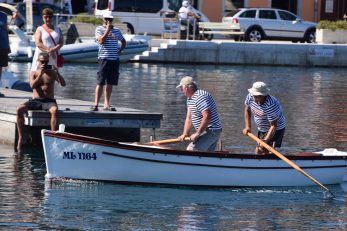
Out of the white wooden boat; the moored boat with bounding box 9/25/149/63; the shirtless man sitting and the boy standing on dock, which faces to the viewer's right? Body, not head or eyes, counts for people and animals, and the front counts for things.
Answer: the moored boat

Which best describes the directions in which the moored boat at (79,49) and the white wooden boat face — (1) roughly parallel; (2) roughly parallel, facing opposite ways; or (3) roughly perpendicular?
roughly parallel, facing opposite ways

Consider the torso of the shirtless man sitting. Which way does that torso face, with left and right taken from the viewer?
facing the viewer

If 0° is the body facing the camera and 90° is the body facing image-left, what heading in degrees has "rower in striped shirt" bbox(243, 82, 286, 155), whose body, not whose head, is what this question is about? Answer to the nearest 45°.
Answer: approximately 45°

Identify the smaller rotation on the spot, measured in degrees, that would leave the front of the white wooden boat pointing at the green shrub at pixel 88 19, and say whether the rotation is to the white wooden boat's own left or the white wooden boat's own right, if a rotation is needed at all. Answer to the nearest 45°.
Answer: approximately 90° to the white wooden boat's own right

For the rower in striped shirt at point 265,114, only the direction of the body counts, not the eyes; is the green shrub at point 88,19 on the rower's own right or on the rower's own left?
on the rower's own right

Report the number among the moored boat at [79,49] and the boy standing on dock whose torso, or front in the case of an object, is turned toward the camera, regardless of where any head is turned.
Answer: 1

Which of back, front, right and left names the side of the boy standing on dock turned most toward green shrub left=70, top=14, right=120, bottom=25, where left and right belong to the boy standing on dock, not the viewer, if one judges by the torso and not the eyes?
back

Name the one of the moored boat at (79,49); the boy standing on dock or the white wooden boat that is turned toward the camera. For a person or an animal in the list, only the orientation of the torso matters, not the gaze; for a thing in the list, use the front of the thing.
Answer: the boy standing on dock

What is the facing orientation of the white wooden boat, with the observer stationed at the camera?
facing to the left of the viewer

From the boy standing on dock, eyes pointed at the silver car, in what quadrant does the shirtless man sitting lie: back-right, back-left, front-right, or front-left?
back-left

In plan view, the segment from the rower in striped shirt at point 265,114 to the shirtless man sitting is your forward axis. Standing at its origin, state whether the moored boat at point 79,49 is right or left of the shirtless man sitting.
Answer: right

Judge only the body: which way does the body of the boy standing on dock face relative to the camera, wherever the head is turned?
toward the camera

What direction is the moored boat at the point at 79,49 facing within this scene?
to the viewer's right

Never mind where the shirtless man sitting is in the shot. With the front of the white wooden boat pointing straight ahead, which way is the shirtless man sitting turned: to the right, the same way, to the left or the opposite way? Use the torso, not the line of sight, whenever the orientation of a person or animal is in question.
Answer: to the left
